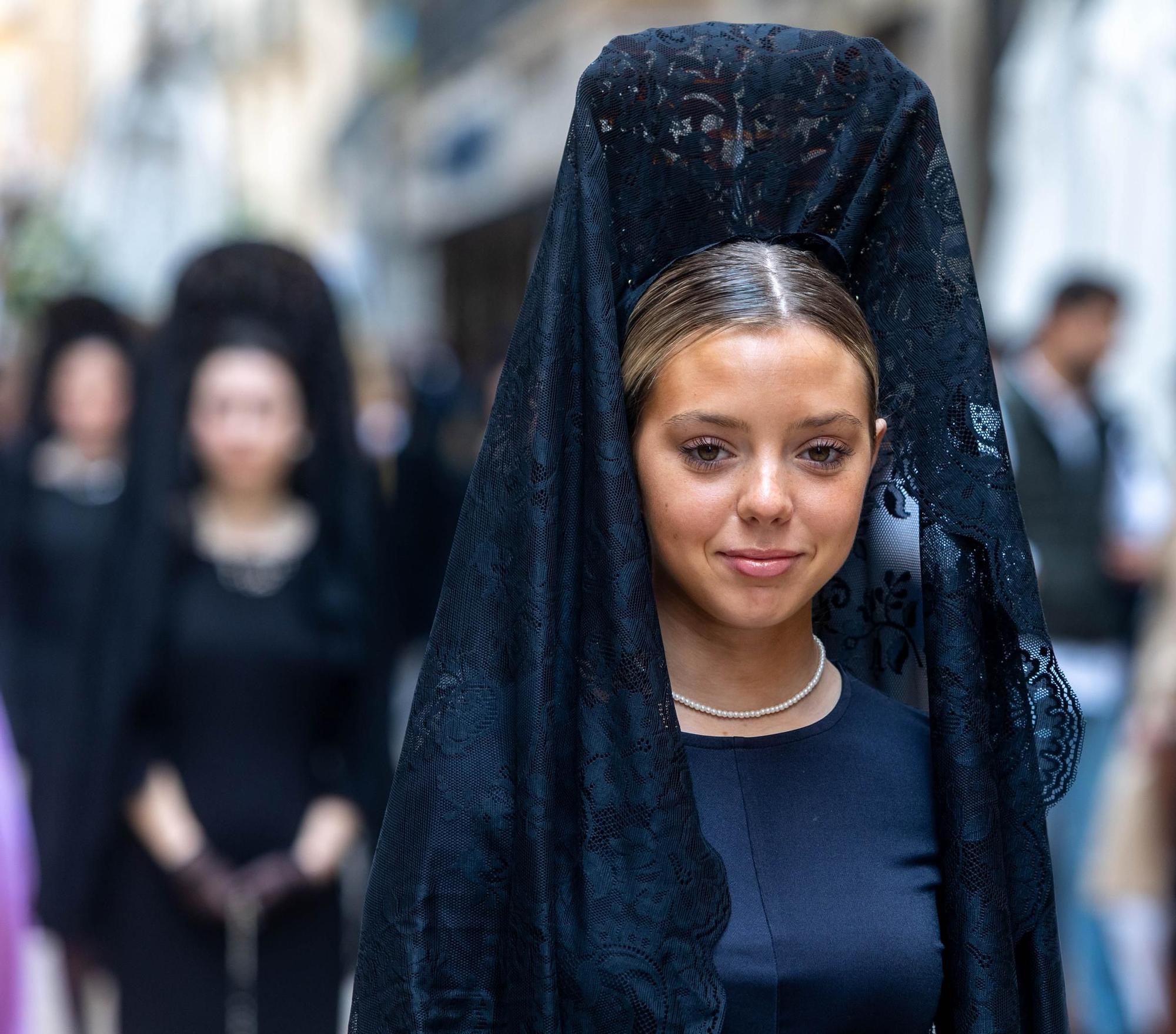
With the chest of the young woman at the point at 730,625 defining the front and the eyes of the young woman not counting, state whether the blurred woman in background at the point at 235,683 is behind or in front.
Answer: behind

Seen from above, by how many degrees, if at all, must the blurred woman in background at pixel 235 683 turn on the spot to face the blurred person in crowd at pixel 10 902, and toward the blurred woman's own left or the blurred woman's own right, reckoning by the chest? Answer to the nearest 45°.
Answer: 0° — they already face them

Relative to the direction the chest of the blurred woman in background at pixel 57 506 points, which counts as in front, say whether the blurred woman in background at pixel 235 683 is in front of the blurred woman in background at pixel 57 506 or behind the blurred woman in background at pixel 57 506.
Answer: in front

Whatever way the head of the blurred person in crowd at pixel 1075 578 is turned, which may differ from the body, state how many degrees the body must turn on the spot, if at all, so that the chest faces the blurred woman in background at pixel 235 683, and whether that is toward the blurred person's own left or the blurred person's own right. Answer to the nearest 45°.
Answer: approximately 90° to the blurred person's own right

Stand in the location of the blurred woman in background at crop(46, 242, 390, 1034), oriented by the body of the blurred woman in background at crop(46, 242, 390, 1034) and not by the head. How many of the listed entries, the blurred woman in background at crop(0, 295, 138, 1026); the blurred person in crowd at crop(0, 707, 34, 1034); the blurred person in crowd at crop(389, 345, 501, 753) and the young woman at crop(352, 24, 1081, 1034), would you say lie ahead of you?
2

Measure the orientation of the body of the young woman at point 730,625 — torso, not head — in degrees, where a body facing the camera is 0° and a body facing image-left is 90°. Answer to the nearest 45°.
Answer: approximately 0°

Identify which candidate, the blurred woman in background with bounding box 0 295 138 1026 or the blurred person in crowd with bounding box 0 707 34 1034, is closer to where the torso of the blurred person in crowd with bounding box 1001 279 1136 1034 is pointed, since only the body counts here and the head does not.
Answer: the blurred person in crowd
